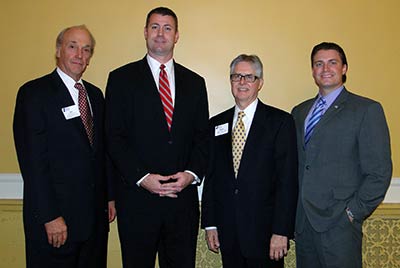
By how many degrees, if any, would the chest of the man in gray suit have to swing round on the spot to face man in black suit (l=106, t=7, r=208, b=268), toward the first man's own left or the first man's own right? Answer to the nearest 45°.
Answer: approximately 45° to the first man's own right

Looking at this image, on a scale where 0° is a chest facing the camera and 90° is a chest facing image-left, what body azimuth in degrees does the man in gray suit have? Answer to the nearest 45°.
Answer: approximately 45°

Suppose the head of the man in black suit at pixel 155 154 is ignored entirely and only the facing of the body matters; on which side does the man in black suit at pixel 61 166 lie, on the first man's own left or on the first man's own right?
on the first man's own right

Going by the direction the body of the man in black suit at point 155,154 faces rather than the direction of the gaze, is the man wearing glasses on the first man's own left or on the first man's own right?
on the first man's own left

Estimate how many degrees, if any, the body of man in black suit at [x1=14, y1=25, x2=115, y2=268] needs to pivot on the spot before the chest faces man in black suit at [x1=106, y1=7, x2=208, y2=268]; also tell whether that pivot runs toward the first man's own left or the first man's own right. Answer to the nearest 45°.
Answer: approximately 45° to the first man's own left
